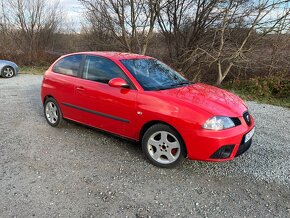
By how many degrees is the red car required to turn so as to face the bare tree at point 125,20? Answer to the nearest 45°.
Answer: approximately 135° to its left

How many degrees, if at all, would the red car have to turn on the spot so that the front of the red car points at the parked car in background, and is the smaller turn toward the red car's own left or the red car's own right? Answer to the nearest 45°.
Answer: approximately 180°

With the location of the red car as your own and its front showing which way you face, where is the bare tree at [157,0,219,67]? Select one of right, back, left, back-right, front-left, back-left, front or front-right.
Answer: back-left
